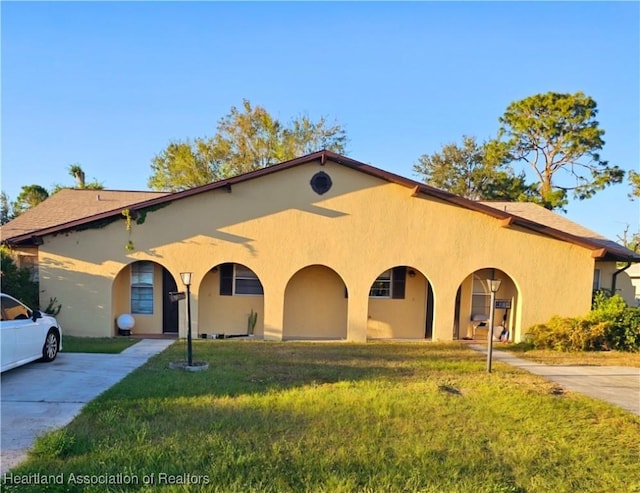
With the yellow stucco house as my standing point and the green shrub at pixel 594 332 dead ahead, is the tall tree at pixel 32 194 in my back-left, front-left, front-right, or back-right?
back-left

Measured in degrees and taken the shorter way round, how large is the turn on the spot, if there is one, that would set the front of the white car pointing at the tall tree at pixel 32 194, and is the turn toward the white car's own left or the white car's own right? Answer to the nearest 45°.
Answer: approximately 45° to the white car's own left

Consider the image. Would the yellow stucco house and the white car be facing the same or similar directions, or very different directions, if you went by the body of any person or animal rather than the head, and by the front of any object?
very different directions

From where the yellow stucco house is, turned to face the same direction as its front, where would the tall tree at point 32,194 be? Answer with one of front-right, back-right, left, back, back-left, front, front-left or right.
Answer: back-right

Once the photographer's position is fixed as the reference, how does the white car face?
facing away from the viewer and to the right of the viewer

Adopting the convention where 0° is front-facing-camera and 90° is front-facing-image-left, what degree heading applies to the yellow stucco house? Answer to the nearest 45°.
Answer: approximately 0°

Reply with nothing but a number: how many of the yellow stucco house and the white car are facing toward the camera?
1

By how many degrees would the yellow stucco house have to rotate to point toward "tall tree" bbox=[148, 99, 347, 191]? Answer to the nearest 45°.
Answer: approximately 180°
